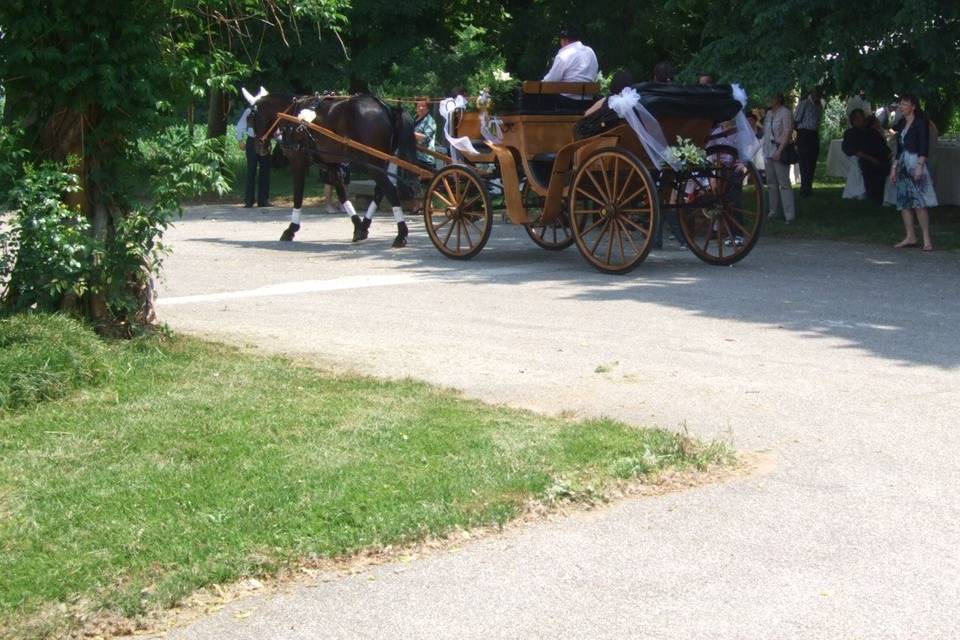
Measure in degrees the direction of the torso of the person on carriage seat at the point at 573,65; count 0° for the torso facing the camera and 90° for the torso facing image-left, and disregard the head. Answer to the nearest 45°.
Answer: approximately 135°

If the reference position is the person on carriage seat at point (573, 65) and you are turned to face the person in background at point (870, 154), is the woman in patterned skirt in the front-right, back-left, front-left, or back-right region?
front-right

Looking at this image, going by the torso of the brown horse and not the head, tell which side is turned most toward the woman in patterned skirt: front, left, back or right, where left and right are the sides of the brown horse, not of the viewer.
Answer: back

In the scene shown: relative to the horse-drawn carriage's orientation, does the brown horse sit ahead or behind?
ahead

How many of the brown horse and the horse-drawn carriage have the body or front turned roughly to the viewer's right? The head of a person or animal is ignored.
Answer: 0

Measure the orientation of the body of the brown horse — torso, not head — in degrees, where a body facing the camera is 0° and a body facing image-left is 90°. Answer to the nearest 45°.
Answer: approximately 90°

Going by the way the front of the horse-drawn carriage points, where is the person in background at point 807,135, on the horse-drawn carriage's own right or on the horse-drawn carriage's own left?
on the horse-drawn carriage's own right

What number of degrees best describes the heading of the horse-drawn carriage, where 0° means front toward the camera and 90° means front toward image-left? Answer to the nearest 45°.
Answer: approximately 135°

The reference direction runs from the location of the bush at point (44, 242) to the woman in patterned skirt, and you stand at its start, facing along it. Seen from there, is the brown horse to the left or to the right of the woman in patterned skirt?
left

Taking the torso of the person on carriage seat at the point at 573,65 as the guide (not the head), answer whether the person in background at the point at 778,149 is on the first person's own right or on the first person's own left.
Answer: on the first person's own right
